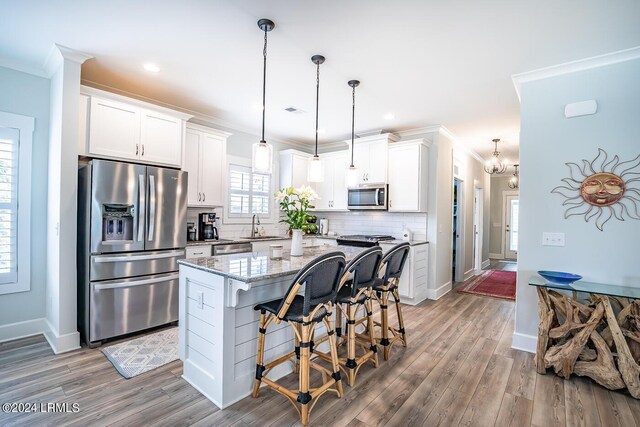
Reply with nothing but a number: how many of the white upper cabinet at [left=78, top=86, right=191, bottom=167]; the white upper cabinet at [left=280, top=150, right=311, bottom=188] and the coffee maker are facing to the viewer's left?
0

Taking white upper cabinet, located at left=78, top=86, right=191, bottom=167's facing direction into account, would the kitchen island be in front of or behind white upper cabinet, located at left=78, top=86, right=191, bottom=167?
in front

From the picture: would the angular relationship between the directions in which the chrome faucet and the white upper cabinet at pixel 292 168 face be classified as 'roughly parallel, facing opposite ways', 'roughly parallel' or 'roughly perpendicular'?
roughly parallel

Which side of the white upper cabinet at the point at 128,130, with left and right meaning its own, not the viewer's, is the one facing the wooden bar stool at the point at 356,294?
front

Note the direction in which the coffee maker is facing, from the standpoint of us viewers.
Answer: facing the viewer and to the right of the viewer

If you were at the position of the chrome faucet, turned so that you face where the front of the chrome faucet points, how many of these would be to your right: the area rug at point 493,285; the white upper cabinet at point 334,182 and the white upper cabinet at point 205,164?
1

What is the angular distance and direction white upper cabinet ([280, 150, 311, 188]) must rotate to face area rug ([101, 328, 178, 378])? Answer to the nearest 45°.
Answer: approximately 90° to its right

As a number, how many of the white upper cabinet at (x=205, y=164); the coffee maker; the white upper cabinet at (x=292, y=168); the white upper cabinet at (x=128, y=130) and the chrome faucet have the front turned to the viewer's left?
0

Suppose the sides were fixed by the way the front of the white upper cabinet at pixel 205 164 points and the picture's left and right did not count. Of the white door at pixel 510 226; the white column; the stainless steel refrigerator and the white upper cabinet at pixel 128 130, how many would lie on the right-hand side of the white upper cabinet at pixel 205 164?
3

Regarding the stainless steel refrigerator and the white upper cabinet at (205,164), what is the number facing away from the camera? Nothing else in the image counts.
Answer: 0

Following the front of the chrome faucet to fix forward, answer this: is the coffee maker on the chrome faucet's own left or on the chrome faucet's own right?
on the chrome faucet's own right
